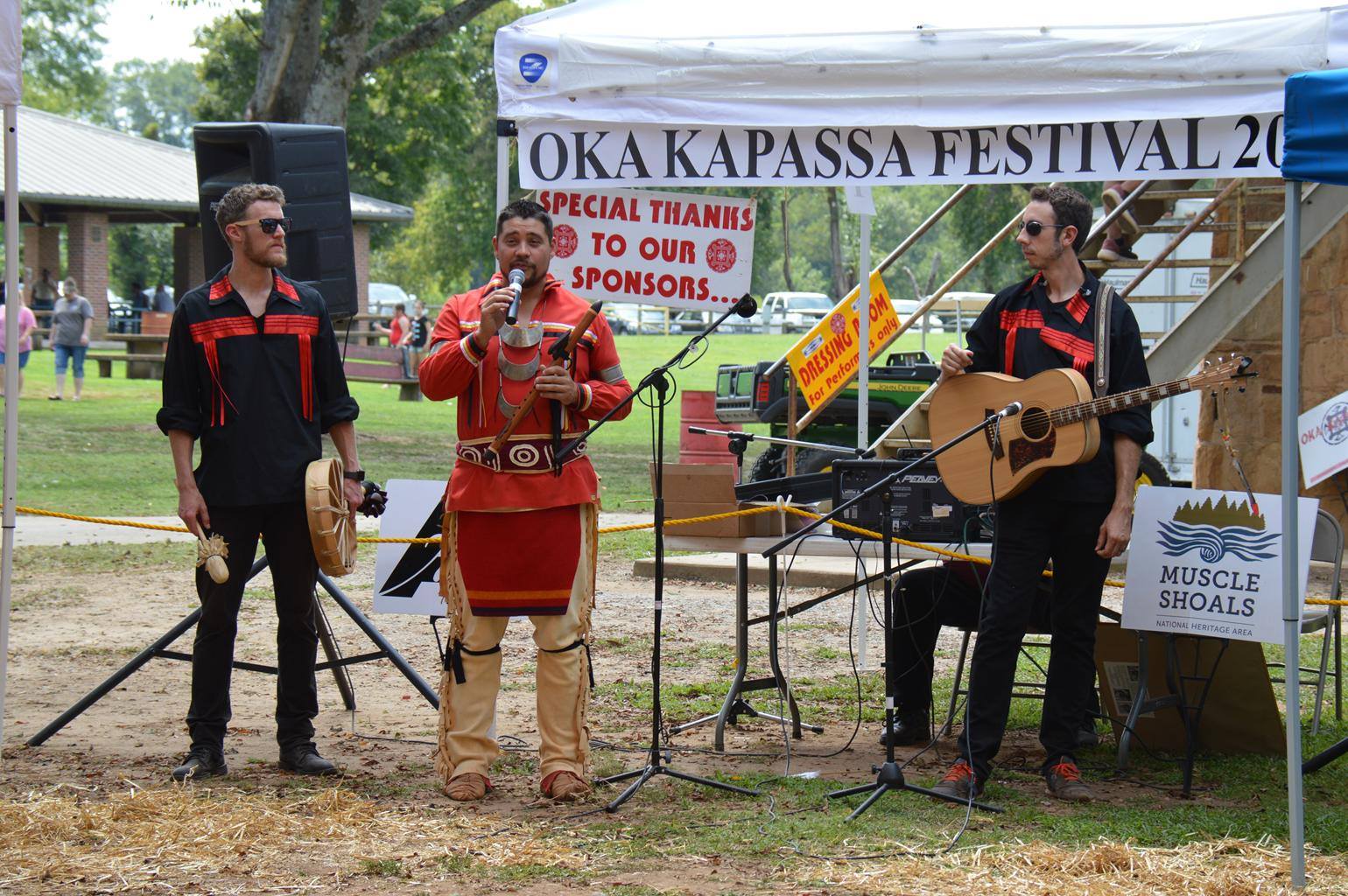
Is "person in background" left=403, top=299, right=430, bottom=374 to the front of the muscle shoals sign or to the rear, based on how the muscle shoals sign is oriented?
to the rear

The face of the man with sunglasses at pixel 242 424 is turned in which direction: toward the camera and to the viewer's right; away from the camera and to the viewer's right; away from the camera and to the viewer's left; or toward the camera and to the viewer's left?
toward the camera and to the viewer's right

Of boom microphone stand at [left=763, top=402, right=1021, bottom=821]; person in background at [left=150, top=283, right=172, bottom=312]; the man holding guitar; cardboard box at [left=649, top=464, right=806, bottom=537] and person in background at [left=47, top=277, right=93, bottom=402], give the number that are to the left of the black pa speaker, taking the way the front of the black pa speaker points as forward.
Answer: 3

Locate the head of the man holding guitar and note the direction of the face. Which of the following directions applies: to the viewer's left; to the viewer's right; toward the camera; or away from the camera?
to the viewer's left

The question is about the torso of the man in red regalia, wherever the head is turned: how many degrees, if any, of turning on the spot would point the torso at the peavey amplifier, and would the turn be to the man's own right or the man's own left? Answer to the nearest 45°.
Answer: approximately 90° to the man's own left

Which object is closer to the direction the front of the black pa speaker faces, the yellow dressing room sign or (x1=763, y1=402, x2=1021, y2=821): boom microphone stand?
the boom microphone stand

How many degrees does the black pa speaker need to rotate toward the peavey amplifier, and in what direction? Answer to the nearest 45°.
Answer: approximately 90° to its left

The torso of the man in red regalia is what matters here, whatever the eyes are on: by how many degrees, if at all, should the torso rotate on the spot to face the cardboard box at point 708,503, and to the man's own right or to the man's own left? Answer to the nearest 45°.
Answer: approximately 135° to the man's own left

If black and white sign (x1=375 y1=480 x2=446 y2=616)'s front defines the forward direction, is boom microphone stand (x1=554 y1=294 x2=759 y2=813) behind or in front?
in front
